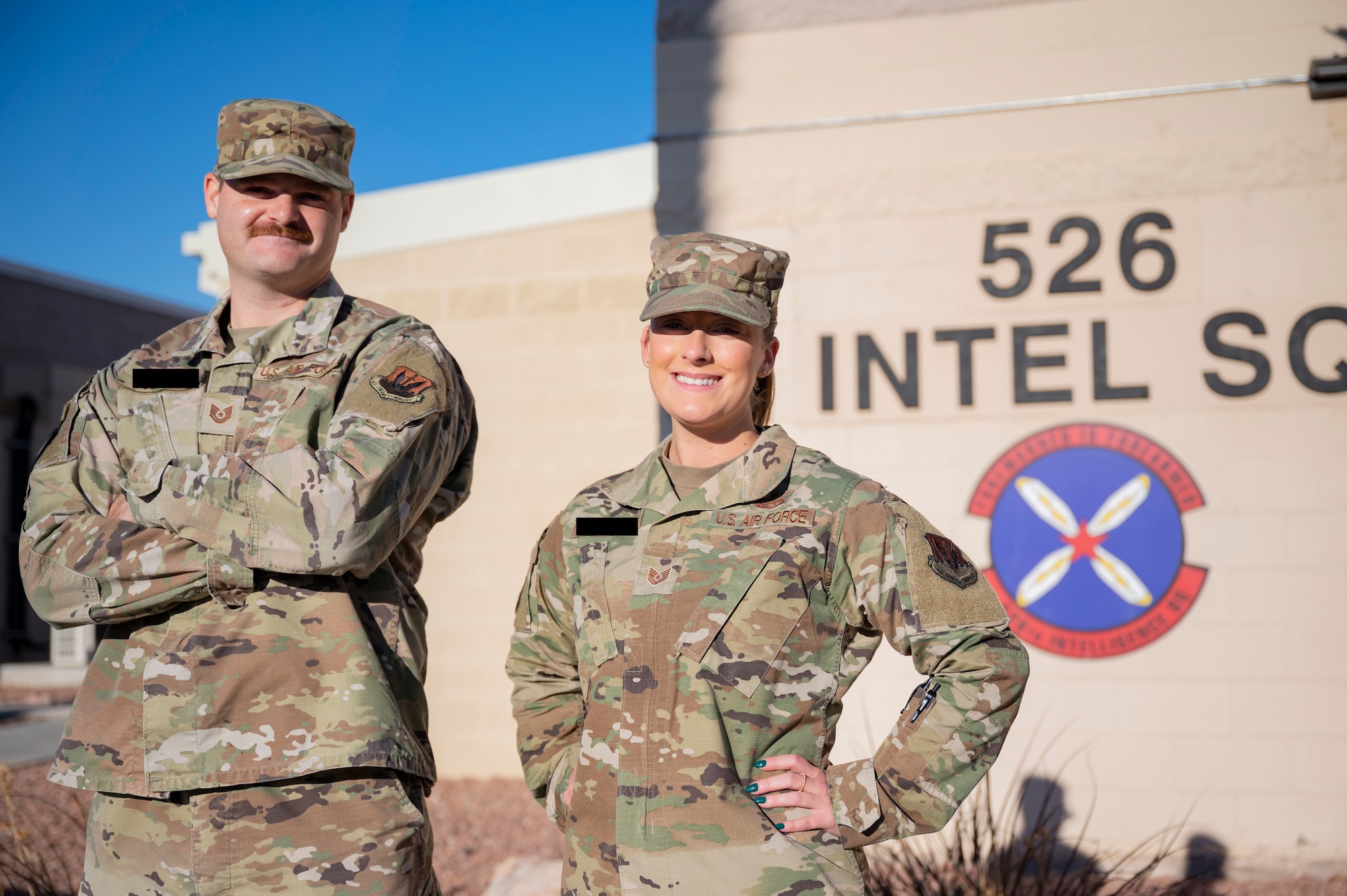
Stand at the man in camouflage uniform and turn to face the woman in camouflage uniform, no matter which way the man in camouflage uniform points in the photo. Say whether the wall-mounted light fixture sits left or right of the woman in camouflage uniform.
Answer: left

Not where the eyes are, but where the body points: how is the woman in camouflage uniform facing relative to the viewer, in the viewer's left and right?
facing the viewer and to the left of the viewer

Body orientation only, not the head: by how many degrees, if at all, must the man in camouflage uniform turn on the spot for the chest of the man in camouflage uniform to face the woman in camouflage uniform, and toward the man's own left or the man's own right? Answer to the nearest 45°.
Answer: approximately 90° to the man's own left

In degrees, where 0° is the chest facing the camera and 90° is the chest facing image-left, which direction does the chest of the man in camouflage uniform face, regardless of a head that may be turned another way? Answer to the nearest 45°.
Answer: approximately 45°

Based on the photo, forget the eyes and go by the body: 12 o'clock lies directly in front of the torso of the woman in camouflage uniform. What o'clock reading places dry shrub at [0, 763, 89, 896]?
The dry shrub is roughly at 3 o'clock from the woman in camouflage uniform.

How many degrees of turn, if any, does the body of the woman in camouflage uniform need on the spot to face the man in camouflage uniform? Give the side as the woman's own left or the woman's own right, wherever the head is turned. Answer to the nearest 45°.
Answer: approximately 45° to the woman's own right

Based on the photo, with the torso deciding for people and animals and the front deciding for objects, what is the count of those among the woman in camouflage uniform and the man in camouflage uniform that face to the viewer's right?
0

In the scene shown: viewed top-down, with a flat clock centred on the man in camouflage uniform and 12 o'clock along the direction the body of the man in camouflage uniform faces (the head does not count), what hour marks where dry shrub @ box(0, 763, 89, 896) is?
The dry shrub is roughly at 4 o'clock from the man in camouflage uniform.
